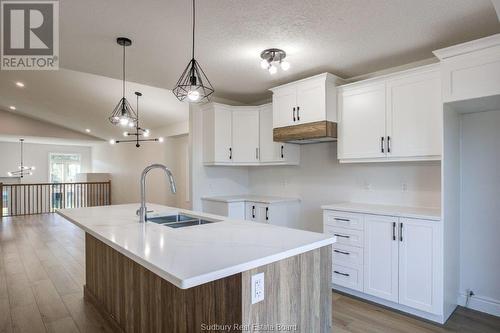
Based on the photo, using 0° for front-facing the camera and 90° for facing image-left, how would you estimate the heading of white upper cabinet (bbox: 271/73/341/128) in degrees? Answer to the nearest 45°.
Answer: approximately 45°

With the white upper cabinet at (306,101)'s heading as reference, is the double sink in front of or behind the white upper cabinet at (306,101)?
in front

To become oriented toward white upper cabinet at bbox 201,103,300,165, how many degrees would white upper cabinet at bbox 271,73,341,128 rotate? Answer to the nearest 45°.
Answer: approximately 90° to its right

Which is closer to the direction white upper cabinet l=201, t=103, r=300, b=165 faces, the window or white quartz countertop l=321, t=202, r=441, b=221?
the white quartz countertop

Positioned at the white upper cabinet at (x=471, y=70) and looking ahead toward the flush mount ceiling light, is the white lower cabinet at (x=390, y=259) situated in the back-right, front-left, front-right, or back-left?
front-right

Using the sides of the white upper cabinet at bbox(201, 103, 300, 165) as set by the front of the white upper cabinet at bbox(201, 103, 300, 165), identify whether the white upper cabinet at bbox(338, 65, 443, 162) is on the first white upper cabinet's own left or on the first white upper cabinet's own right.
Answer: on the first white upper cabinet's own left

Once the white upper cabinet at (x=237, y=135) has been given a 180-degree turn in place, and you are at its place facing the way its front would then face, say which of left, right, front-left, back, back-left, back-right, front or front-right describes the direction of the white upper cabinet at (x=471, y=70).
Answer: back-right

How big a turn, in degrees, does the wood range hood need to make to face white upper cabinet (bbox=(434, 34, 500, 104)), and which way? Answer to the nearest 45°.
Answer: approximately 90° to its left

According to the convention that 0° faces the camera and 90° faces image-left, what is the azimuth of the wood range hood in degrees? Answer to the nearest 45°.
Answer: approximately 45°

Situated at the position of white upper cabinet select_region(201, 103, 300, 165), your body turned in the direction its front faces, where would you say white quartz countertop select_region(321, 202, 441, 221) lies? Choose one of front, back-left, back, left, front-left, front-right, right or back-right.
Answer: front-left

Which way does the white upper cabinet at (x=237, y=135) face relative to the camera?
toward the camera

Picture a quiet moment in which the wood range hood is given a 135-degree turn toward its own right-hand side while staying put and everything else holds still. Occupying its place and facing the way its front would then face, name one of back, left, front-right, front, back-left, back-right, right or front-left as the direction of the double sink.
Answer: back-left

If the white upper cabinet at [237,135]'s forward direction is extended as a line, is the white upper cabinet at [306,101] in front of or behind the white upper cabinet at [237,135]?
in front
